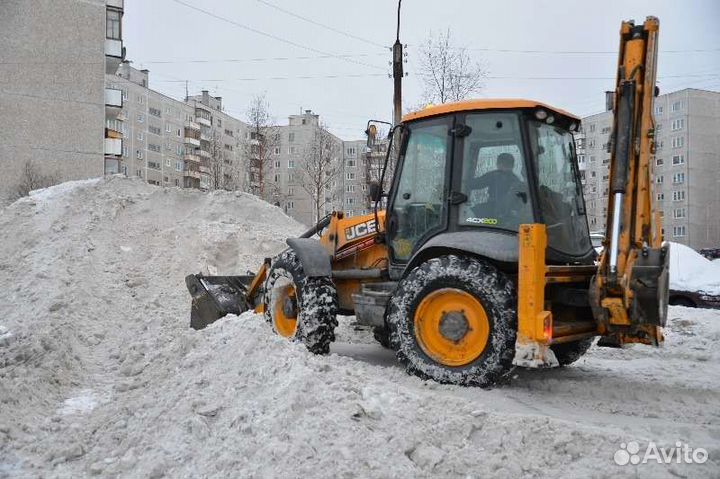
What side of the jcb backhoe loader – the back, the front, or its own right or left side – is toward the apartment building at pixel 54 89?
front

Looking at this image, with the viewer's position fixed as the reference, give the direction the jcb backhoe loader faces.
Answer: facing away from the viewer and to the left of the viewer

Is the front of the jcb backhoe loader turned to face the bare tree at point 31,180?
yes
